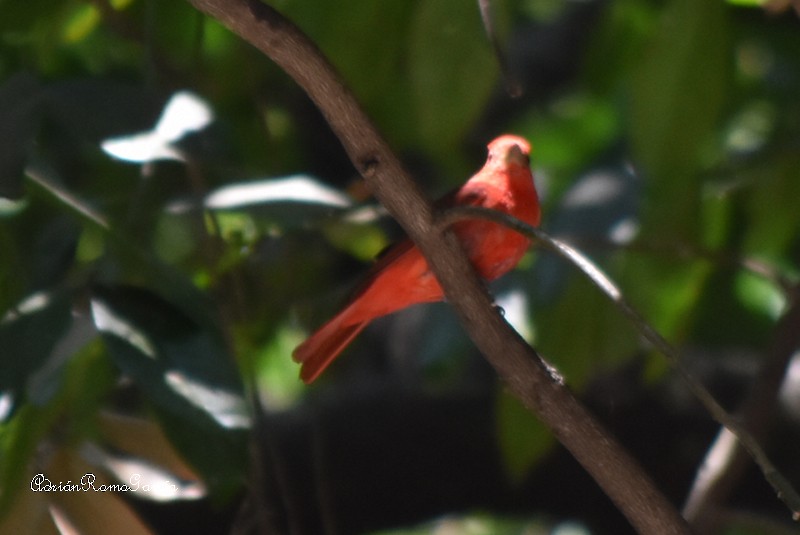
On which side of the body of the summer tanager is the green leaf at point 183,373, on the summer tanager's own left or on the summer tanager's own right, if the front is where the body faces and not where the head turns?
on the summer tanager's own right

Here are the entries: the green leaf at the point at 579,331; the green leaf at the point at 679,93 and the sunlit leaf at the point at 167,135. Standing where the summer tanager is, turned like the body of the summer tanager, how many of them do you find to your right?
1

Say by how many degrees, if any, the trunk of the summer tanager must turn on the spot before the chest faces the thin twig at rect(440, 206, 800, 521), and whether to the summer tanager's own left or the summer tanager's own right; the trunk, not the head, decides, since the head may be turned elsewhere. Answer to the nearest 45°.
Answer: approximately 45° to the summer tanager's own right

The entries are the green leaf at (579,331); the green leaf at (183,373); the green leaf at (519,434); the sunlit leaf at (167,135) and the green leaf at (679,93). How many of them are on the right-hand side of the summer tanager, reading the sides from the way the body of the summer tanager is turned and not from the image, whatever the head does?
2

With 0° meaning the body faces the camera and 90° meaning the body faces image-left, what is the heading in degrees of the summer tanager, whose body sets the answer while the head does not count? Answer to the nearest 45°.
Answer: approximately 315°
